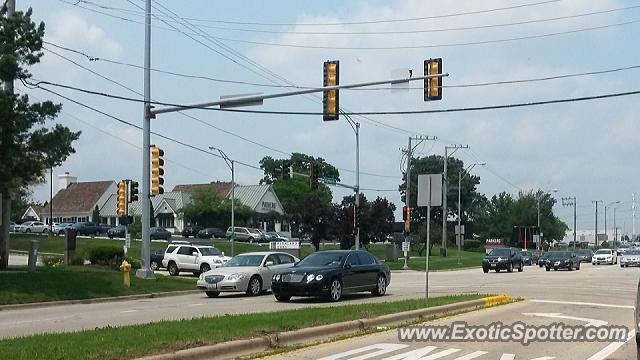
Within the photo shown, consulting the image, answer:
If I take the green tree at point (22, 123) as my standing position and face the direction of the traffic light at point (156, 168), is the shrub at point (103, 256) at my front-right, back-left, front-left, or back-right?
front-left

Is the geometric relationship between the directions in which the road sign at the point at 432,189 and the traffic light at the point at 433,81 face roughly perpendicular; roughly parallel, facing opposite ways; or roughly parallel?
roughly parallel

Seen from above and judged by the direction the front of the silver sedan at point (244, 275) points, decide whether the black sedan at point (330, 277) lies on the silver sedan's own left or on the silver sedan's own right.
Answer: on the silver sedan's own left

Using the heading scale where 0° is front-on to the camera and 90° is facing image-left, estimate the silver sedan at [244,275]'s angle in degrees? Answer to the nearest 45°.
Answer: approximately 45°

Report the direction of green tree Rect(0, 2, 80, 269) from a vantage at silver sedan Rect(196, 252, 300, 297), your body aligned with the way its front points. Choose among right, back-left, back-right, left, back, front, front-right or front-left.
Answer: front-right
